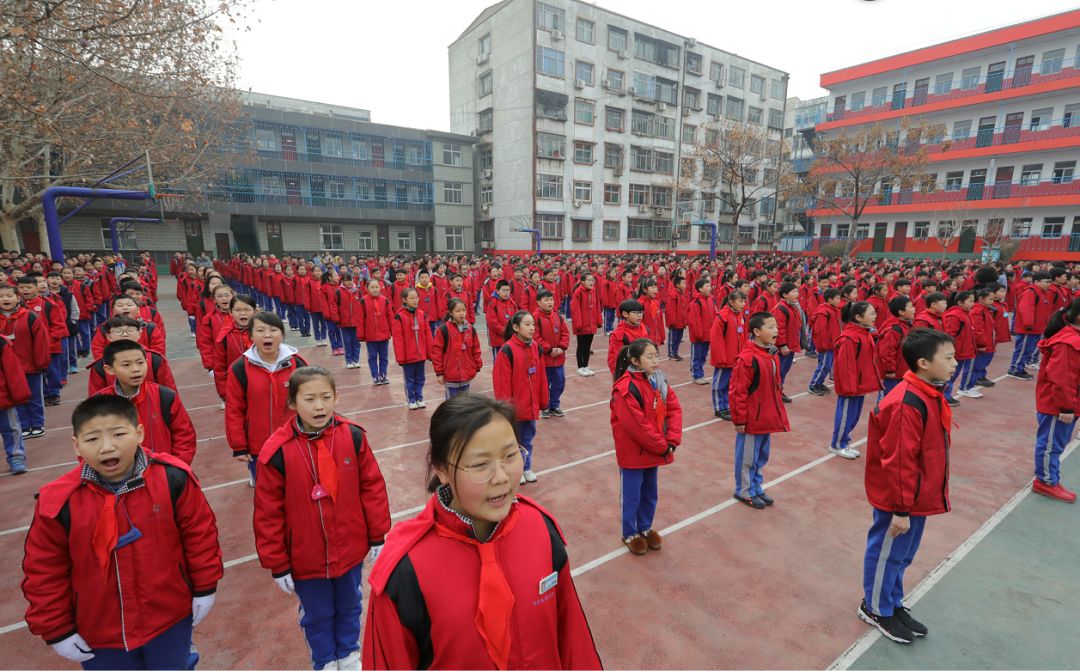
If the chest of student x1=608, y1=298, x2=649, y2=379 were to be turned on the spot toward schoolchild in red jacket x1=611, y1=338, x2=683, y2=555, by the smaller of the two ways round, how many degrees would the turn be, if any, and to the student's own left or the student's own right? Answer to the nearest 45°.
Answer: approximately 45° to the student's own right

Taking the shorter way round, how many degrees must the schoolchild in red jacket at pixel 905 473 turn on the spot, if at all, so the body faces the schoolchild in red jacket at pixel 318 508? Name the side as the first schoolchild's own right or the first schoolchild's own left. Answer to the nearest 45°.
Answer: approximately 135° to the first schoolchild's own right

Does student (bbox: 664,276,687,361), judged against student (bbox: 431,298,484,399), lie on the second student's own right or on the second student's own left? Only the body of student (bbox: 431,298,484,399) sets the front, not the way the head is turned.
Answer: on the second student's own left

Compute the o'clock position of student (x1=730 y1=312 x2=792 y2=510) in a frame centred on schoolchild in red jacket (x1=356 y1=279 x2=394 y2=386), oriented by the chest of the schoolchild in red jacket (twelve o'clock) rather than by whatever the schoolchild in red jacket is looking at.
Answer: The student is roughly at 11 o'clock from the schoolchild in red jacket.

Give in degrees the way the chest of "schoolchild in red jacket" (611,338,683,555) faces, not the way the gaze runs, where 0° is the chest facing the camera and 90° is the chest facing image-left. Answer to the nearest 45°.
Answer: approximately 315°

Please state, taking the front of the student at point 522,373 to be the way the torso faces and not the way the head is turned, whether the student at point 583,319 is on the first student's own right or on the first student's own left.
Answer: on the first student's own left

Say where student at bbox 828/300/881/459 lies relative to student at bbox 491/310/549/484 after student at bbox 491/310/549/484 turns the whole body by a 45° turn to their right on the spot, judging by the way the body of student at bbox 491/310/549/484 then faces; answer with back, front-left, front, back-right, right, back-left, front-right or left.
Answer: left

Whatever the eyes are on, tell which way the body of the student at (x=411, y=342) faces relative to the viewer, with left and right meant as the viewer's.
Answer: facing the viewer and to the right of the viewer

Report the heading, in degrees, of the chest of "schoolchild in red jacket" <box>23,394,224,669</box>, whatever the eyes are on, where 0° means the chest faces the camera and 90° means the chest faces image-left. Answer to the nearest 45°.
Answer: approximately 0°

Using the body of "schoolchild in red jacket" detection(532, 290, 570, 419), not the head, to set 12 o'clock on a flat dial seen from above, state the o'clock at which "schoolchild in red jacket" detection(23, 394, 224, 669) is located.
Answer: "schoolchild in red jacket" detection(23, 394, 224, 669) is roughly at 2 o'clock from "schoolchild in red jacket" detection(532, 290, 570, 419).

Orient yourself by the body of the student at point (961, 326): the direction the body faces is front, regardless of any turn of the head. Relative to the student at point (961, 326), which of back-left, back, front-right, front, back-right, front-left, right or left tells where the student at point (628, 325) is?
back-right

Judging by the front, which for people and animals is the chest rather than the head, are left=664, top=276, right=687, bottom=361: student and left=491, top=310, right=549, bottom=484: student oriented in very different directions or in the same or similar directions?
same or similar directions

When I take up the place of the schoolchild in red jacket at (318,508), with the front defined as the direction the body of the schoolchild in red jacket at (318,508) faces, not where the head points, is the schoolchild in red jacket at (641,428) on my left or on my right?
on my left

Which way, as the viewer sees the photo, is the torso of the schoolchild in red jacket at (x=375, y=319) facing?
toward the camera

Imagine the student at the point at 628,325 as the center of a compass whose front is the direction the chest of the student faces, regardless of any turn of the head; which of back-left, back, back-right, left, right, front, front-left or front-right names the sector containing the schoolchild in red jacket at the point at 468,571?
front-right
